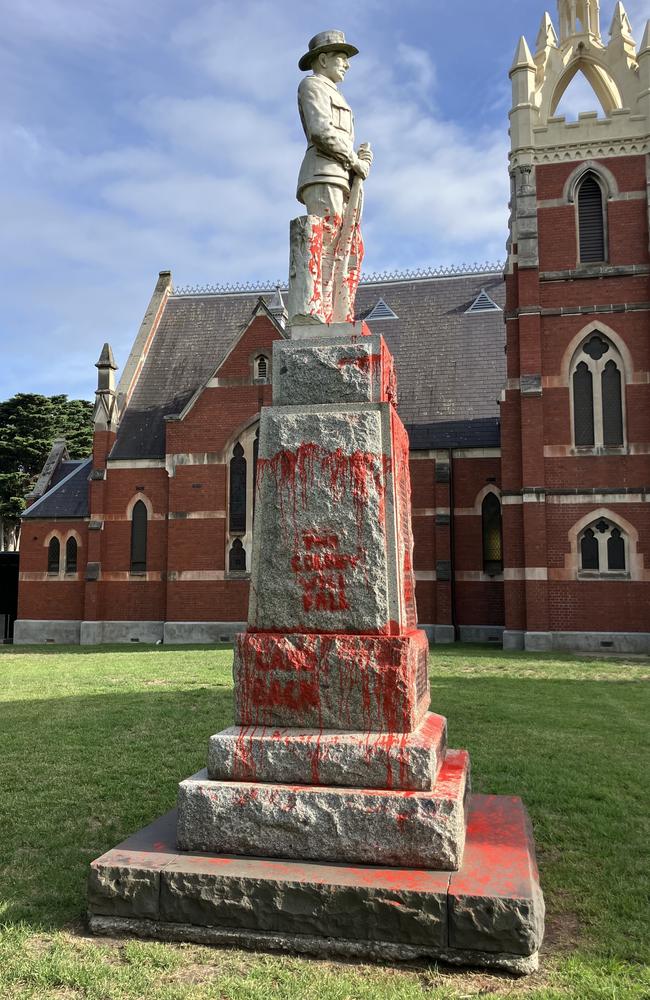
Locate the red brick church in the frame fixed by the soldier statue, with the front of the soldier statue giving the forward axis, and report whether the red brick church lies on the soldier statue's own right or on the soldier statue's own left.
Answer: on the soldier statue's own left

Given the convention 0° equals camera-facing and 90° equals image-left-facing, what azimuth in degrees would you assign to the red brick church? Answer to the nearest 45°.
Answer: approximately 270°

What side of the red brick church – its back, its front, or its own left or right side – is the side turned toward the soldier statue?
right

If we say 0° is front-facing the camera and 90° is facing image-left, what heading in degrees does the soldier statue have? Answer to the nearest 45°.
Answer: approximately 270°
